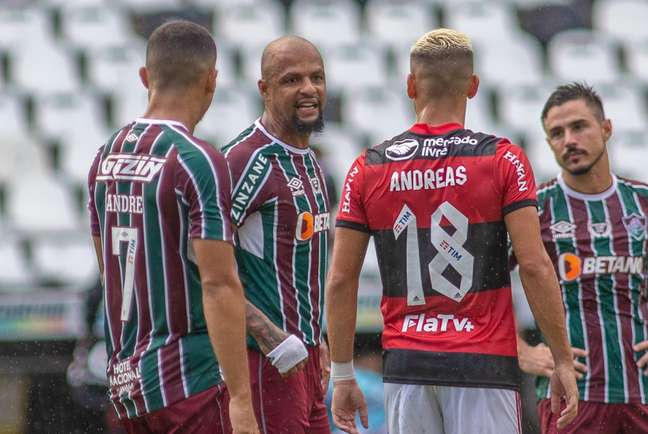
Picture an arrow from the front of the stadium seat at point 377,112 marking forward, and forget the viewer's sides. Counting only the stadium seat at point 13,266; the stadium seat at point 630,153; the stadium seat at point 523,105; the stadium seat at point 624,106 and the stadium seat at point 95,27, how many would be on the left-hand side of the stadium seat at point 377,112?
3

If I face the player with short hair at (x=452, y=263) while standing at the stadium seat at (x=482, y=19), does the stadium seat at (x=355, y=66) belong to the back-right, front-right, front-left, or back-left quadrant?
front-right

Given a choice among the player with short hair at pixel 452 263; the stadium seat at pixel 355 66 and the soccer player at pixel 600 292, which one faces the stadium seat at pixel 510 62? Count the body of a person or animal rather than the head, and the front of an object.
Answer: the player with short hair

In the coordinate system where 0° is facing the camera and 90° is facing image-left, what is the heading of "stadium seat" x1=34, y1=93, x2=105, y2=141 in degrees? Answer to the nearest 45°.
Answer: approximately 0°

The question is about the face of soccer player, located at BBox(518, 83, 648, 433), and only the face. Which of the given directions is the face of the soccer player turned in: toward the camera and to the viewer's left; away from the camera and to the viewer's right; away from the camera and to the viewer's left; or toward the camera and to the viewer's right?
toward the camera and to the viewer's left

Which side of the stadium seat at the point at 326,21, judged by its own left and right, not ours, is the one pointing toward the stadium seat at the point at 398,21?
left

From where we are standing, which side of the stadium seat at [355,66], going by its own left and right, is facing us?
front

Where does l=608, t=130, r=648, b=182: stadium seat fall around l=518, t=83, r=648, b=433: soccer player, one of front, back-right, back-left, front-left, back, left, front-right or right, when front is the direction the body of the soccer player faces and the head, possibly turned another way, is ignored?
back

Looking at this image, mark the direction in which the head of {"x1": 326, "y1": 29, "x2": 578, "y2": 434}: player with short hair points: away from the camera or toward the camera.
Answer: away from the camera

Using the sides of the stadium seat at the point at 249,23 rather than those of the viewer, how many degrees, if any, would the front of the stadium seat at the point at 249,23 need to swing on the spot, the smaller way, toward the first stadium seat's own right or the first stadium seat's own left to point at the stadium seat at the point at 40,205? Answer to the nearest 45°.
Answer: approximately 45° to the first stadium seat's own right

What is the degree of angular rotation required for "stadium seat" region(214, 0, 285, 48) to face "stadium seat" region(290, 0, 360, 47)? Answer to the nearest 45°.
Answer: approximately 90° to its left

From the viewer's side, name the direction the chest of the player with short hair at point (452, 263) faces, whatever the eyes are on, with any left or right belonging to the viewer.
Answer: facing away from the viewer

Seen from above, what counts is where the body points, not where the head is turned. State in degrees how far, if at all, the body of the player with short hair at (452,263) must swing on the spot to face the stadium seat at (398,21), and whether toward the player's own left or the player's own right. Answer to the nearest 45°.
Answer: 0° — they already face it

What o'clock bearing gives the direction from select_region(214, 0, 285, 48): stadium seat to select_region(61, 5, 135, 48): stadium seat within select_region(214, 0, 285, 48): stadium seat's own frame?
select_region(61, 5, 135, 48): stadium seat is roughly at 3 o'clock from select_region(214, 0, 285, 48): stadium seat.

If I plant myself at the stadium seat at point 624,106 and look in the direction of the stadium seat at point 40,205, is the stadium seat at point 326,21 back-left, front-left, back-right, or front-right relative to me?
front-right

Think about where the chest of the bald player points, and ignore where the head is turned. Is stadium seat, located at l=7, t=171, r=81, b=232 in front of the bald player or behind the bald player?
behind

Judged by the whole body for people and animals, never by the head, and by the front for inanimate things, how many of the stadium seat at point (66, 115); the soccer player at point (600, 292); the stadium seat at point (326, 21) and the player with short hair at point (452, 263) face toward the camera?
3

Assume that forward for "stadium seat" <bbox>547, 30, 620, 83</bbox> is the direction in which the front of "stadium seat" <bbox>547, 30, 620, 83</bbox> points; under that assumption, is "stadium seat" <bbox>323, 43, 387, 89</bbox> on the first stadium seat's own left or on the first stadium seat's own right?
on the first stadium seat's own right

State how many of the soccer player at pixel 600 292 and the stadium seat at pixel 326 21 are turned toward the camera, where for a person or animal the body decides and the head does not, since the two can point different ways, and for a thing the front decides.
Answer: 2
